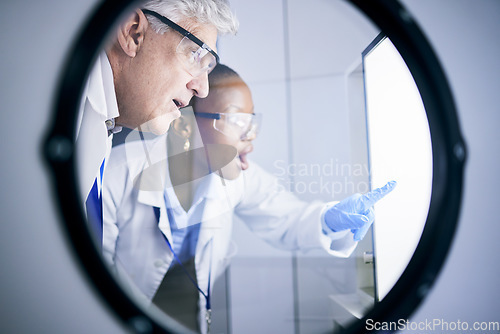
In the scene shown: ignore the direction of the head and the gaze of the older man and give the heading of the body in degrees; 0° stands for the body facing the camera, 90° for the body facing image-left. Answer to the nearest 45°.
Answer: approximately 270°

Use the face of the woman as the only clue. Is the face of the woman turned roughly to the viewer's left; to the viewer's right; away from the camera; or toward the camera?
to the viewer's right

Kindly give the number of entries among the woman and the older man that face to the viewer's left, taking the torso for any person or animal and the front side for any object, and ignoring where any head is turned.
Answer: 0

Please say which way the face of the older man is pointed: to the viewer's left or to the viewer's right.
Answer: to the viewer's right
